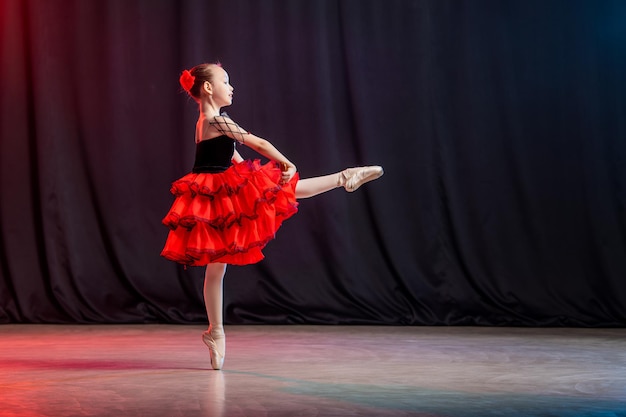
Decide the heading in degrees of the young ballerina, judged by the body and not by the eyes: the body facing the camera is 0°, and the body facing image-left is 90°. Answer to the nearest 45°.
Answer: approximately 270°

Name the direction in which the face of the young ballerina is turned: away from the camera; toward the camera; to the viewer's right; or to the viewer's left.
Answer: to the viewer's right
